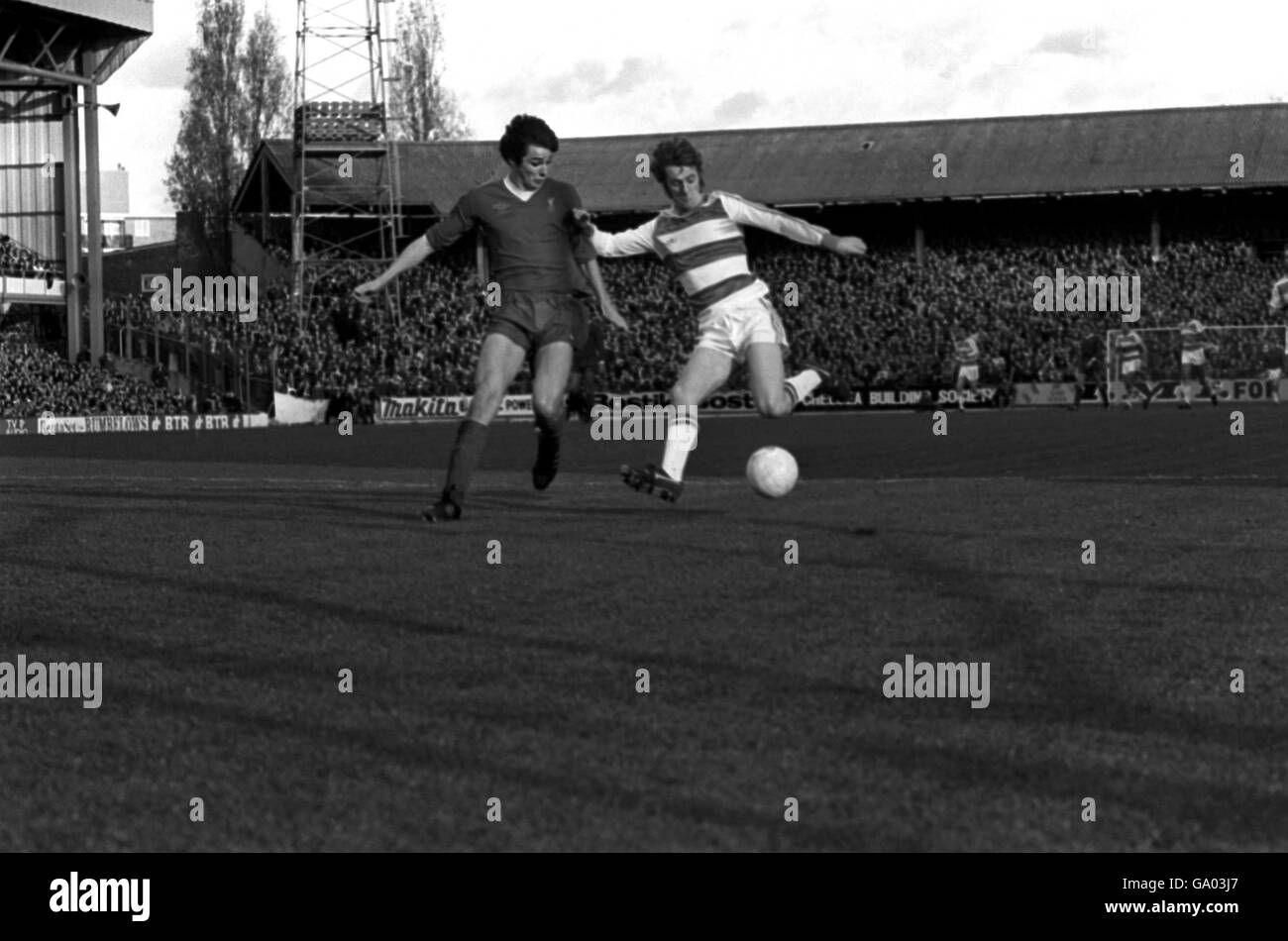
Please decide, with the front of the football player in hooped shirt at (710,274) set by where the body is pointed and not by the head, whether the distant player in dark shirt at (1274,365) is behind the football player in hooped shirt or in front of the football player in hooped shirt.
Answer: behind

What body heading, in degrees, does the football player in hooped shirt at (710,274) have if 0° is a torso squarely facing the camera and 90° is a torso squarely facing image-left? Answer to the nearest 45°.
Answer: approximately 45°

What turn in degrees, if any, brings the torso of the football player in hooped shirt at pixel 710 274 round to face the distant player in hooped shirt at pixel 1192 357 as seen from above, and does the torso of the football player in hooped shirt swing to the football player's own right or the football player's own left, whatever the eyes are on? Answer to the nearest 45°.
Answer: approximately 135° to the football player's own right

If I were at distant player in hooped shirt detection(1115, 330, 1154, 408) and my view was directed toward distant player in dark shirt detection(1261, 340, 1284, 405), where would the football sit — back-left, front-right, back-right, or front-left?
back-right
